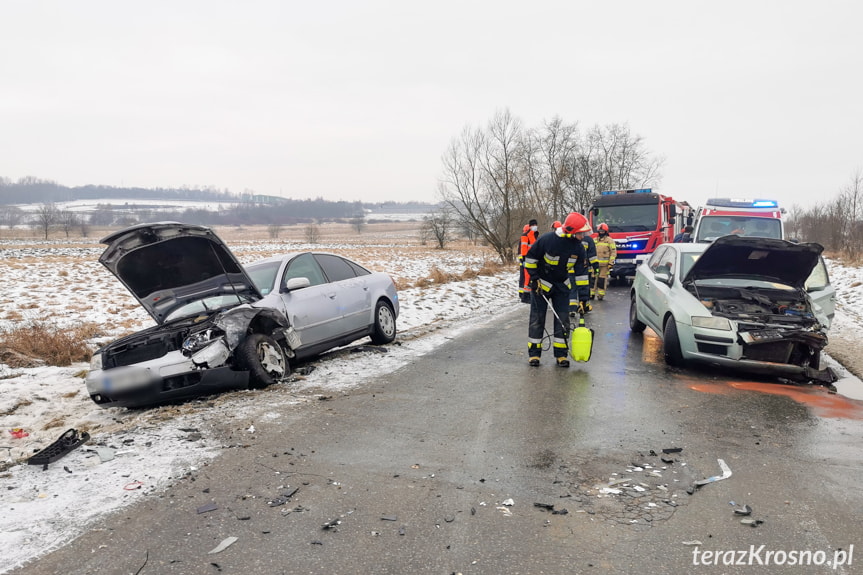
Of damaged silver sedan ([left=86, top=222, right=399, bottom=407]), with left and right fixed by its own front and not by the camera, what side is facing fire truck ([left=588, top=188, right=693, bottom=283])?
back

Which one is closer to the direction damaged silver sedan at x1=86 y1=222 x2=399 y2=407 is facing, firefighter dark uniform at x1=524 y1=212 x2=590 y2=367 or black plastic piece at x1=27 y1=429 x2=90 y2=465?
the black plastic piece

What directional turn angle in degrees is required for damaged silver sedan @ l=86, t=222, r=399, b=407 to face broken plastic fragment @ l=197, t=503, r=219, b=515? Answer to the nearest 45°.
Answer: approximately 45° to its left

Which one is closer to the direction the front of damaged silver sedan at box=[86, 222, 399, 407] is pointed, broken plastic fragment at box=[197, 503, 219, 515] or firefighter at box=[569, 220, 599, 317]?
the broken plastic fragment

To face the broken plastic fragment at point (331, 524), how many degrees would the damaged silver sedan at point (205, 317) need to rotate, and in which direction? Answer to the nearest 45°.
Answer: approximately 45° to its left

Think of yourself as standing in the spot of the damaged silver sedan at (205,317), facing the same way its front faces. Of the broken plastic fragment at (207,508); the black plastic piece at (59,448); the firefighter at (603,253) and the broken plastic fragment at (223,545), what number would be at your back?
1

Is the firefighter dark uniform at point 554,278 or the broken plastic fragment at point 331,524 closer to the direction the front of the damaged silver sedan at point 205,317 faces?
the broken plastic fragment

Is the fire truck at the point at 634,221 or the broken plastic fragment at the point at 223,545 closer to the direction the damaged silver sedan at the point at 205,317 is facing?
the broken plastic fragment

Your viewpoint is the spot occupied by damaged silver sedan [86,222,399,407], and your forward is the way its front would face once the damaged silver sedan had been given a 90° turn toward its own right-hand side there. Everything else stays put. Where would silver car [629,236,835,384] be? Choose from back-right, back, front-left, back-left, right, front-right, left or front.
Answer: back-right

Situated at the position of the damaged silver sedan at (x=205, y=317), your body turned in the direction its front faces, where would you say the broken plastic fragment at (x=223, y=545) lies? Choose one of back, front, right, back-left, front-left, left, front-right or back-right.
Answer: front-left

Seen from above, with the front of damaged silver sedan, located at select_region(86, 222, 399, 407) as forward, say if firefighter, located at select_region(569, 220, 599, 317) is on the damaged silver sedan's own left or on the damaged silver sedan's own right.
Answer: on the damaged silver sedan's own left

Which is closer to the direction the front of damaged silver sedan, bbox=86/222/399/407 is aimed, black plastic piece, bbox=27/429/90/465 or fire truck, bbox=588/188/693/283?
the black plastic piece

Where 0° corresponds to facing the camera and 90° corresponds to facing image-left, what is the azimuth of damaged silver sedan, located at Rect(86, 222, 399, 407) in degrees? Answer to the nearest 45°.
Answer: approximately 45°

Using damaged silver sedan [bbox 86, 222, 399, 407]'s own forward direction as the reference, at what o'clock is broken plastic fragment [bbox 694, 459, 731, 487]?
The broken plastic fragment is roughly at 9 o'clock from the damaged silver sedan.

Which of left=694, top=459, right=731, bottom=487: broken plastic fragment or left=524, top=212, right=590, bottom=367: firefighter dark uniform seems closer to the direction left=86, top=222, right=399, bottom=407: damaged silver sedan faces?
the broken plastic fragment

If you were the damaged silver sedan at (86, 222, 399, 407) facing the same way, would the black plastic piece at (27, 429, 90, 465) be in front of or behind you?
in front
